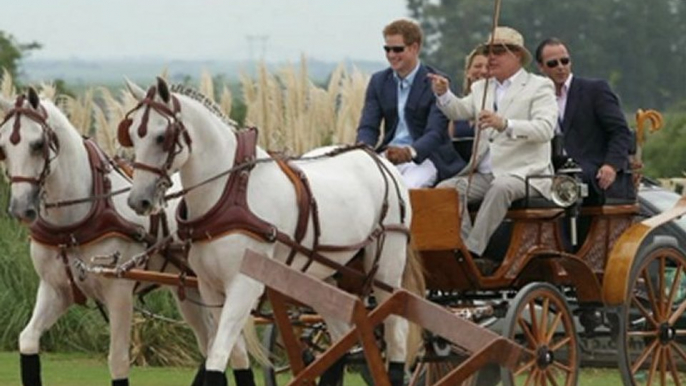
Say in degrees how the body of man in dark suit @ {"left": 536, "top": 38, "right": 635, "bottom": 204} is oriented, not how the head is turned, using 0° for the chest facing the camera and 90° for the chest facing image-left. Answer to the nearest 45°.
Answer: approximately 45°

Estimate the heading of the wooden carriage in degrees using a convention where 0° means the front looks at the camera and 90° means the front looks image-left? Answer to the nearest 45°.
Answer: approximately 45°

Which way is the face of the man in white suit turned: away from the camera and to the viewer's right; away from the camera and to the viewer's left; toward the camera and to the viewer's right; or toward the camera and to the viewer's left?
toward the camera and to the viewer's left

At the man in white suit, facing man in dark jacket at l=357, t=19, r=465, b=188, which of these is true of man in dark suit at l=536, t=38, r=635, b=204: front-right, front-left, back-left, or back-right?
back-right

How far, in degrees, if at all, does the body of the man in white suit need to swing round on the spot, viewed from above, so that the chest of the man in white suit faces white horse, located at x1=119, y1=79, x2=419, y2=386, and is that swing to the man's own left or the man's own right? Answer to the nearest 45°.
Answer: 0° — they already face it

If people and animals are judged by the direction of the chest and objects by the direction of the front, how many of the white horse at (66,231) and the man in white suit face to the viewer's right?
0

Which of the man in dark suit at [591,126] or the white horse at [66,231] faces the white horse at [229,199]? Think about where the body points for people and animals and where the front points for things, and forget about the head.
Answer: the man in dark suit

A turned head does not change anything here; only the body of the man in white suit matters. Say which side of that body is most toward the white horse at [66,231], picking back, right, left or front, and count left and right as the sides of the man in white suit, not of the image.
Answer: front
